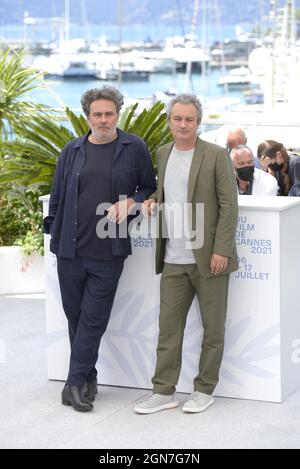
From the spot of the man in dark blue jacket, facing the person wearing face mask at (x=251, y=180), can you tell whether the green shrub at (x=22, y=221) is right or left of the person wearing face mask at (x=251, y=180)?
left

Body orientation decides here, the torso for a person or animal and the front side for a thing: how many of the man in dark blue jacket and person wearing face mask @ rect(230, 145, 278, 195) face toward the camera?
2

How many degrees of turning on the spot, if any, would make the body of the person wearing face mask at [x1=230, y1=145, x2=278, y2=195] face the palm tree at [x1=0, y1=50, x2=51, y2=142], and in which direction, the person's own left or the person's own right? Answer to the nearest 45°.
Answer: approximately 135° to the person's own right

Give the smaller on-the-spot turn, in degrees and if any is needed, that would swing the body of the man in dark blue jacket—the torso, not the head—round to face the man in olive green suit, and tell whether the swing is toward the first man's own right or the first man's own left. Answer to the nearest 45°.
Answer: approximately 90° to the first man's own left

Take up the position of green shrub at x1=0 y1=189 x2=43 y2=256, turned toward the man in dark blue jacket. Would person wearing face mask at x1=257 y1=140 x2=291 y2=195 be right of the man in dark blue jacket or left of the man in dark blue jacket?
left

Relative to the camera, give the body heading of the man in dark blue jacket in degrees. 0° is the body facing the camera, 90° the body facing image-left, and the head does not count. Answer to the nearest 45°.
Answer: approximately 0°
